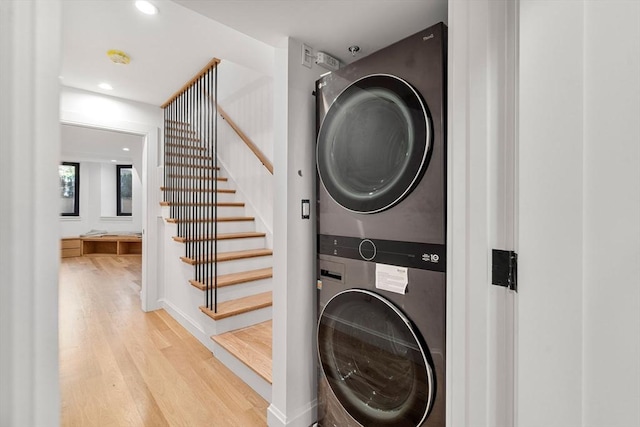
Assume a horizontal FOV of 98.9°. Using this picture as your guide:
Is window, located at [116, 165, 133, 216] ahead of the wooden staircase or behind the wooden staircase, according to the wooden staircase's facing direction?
behind

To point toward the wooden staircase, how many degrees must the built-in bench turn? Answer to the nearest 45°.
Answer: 0° — it already faces it

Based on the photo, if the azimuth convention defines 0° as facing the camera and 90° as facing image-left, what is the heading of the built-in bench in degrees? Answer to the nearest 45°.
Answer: approximately 0°

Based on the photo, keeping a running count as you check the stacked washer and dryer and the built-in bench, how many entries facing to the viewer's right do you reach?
0

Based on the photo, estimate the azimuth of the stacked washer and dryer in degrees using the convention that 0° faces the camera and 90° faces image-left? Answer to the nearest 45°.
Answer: approximately 45°

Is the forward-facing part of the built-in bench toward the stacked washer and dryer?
yes

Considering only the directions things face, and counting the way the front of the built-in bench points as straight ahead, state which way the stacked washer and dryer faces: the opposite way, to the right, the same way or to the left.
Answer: to the right

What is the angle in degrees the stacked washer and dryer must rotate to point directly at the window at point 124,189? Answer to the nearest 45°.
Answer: approximately 90° to its right

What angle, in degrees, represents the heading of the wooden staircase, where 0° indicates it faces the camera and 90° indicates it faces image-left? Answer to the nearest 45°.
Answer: approximately 315°
